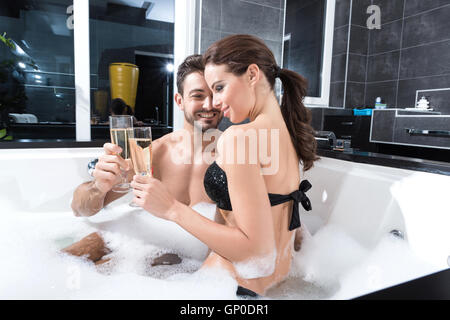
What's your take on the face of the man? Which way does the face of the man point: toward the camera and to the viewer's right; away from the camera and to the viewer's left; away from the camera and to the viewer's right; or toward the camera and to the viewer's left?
toward the camera and to the viewer's right

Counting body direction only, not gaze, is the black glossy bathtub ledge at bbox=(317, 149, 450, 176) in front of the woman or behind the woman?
behind

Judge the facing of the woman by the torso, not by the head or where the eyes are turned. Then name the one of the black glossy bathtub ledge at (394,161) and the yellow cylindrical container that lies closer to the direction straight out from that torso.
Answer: the yellow cylindrical container

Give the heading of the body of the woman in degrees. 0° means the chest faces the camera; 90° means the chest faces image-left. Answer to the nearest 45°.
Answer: approximately 90°

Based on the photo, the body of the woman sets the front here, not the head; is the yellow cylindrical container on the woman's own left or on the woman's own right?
on the woman's own right
